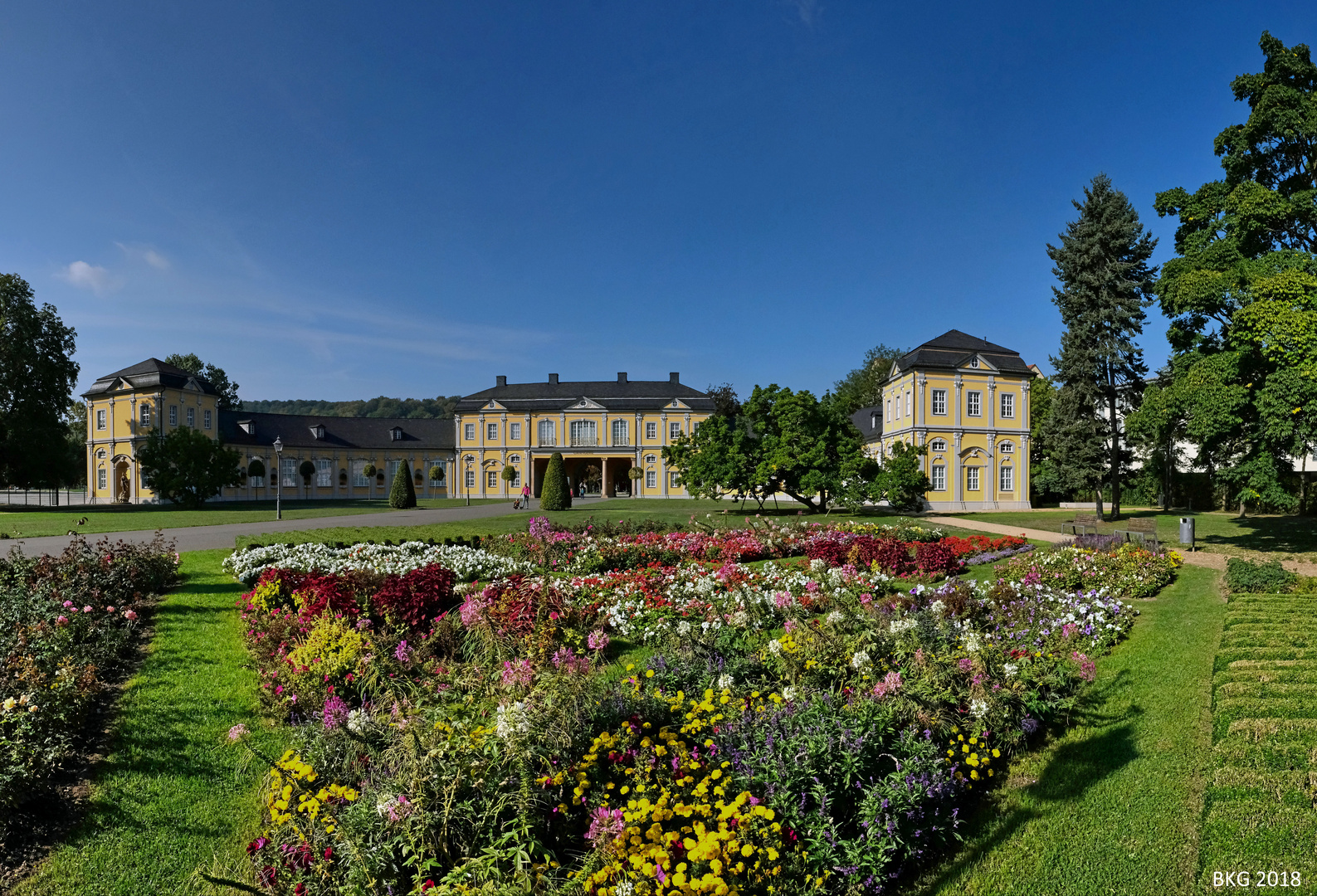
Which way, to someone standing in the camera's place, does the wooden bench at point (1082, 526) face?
facing the viewer and to the left of the viewer

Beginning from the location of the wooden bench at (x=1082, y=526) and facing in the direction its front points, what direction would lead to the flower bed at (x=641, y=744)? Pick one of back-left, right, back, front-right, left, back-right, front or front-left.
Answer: front-left

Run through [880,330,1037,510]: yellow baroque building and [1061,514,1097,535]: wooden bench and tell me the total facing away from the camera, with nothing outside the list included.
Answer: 0

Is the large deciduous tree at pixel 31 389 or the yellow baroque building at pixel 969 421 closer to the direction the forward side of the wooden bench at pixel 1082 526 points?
the large deciduous tree

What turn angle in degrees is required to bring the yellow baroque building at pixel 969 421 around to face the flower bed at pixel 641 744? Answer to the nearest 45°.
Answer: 0° — it already faces it

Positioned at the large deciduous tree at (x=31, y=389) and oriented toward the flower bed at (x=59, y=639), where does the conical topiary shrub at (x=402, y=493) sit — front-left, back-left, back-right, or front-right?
front-left

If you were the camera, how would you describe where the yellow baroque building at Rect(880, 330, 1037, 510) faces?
facing the viewer

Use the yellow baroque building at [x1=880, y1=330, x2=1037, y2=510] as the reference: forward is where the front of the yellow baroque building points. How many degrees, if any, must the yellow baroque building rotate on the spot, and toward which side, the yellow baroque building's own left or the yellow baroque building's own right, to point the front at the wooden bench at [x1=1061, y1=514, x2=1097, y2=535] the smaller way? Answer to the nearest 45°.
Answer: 0° — it already faces it

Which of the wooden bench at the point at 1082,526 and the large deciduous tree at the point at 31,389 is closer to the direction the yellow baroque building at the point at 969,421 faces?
the wooden bench

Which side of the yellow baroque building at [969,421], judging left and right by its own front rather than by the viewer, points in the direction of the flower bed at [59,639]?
front

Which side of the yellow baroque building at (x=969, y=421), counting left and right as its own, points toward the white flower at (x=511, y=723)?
front
